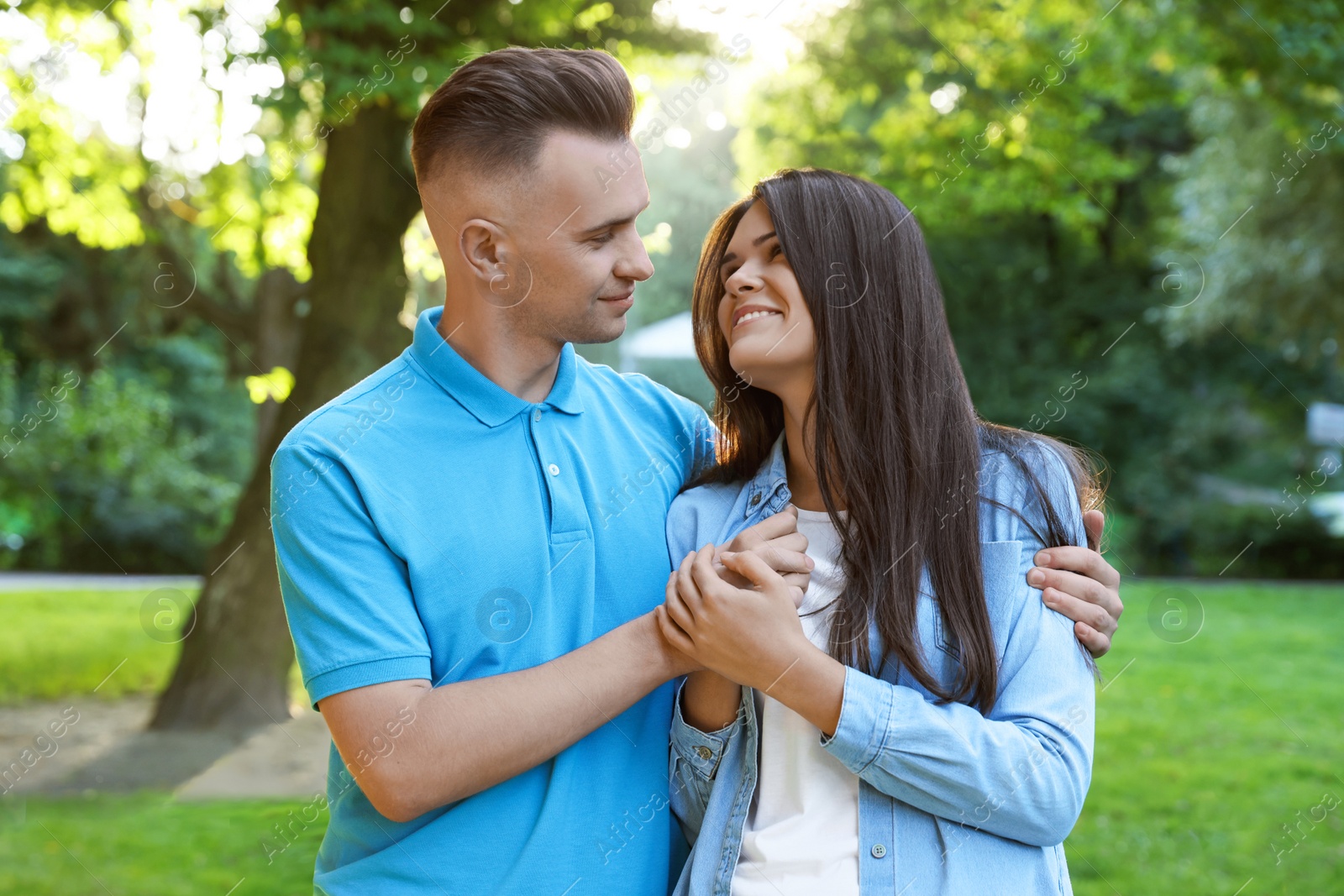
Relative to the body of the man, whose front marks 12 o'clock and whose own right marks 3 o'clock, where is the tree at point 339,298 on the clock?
The tree is roughly at 7 o'clock from the man.

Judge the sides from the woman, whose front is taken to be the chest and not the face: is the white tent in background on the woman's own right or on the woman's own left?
on the woman's own right

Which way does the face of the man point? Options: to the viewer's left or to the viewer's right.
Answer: to the viewer's right

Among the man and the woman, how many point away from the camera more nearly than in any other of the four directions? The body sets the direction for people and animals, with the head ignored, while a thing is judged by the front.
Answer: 0

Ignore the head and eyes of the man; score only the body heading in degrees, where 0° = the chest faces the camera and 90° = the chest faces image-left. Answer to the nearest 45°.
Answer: approximately 315°

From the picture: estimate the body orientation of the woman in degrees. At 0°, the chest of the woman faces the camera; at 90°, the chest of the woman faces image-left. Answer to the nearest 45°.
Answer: approximately 45°

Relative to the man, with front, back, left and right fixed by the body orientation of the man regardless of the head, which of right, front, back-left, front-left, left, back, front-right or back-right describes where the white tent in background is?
back-left

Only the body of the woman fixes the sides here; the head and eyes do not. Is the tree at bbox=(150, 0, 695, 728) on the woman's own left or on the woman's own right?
on the woman's own right

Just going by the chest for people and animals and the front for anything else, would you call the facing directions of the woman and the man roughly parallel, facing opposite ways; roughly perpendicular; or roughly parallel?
roughly perpendicular
